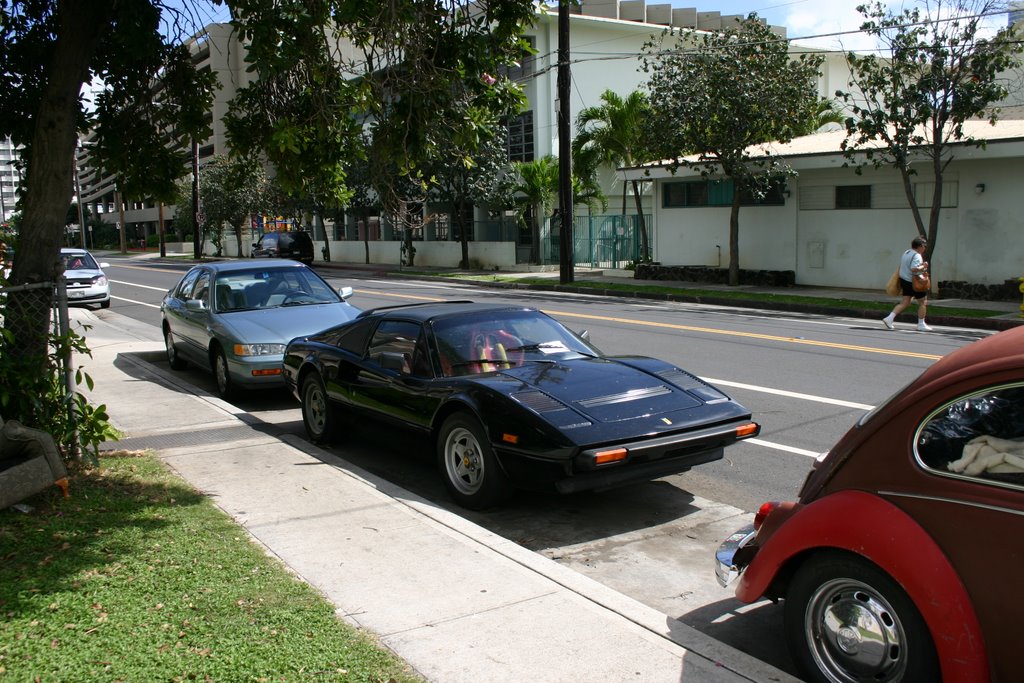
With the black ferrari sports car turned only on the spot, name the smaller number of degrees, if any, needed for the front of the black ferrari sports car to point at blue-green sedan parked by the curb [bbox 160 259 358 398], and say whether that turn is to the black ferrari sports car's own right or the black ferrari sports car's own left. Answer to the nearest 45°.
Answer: approximately 180°

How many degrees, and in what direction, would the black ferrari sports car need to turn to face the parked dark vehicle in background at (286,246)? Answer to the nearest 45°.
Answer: approximately 135° to its left

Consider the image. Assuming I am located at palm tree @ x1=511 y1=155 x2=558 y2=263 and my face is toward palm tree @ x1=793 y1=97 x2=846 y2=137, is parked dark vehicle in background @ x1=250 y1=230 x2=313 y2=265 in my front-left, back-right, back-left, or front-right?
back-left

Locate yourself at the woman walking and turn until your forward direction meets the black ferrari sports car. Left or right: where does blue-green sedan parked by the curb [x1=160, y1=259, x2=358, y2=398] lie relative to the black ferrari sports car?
right

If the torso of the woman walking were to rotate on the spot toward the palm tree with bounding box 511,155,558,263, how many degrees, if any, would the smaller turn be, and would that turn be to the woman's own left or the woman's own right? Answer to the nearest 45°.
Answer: approximately 135° to the woman's own left

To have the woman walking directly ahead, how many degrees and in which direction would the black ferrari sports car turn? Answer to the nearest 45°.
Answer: approximately 90° to its left

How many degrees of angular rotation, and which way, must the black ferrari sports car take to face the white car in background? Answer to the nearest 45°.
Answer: approximately 180°

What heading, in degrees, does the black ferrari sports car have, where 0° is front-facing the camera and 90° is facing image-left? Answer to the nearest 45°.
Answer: approximately 315°

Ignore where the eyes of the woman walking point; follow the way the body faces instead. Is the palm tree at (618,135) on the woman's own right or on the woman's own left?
on the woman's own left

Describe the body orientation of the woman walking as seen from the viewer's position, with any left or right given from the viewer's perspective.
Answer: facing to the right of the viewer
